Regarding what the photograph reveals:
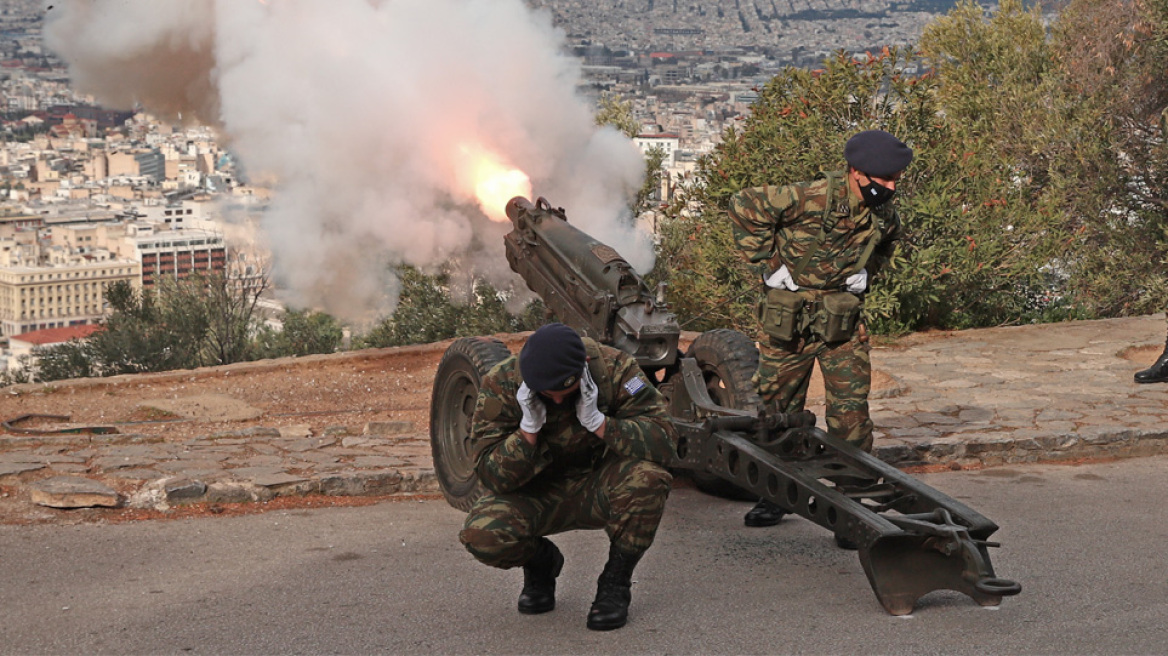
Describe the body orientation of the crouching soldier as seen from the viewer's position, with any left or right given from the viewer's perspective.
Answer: facing the viewer

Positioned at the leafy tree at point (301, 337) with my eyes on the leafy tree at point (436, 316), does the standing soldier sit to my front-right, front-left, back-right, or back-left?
front-right

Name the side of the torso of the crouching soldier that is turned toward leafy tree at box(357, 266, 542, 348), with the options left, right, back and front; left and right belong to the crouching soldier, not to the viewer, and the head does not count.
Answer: back

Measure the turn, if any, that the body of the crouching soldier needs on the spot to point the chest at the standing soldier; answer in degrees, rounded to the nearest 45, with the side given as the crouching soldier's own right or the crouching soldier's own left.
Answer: approximately 135° to the crouching soldier's own left

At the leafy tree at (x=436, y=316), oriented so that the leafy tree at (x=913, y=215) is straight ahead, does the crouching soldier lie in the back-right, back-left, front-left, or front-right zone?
front-right

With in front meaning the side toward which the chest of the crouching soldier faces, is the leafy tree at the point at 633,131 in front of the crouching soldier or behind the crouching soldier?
behind

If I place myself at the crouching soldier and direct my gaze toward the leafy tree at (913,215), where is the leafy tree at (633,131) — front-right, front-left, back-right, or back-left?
front-left

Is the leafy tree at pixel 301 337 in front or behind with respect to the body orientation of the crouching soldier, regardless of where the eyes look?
behind

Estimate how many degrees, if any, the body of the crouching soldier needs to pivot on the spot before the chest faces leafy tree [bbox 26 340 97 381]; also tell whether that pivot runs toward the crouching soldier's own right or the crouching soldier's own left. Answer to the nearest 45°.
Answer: approximately 135° to the crouching soldier's own right
